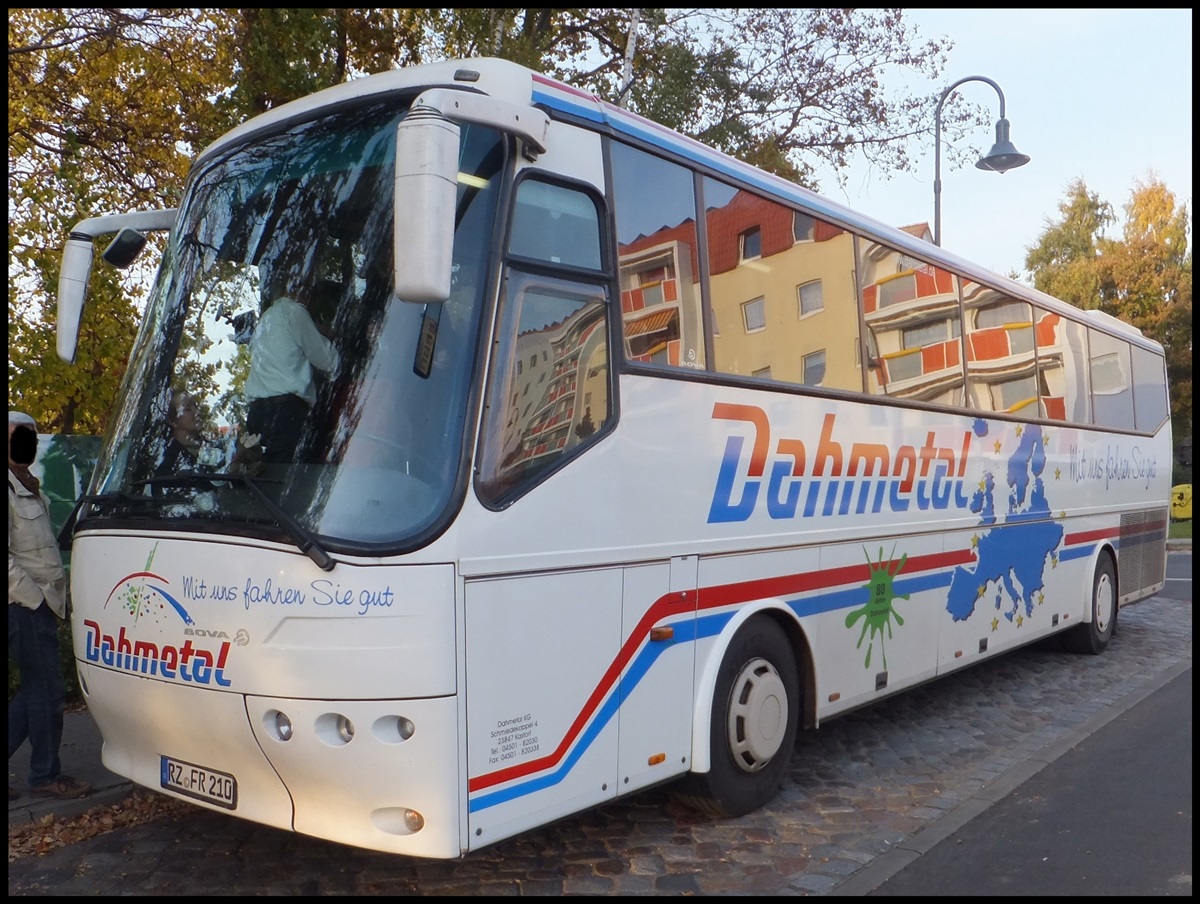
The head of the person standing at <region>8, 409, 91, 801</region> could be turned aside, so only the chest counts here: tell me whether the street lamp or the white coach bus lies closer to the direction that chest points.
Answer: the white coach bus

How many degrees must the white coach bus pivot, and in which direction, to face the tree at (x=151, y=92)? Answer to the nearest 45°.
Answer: approximately 90° to its right

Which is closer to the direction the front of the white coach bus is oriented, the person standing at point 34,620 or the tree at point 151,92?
the person standing

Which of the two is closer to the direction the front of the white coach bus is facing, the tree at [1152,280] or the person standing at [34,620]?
the person standing

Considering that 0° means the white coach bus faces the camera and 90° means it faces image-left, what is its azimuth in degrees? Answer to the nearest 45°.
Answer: approximately 45°

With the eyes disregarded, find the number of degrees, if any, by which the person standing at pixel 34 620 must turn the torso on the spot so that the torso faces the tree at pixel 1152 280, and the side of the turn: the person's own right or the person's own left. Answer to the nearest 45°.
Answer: approximately 90° to the person's own left

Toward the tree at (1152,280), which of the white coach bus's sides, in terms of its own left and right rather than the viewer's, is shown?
back

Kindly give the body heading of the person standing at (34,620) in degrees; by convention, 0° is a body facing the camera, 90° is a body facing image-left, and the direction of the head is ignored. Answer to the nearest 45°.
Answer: approximately 315°

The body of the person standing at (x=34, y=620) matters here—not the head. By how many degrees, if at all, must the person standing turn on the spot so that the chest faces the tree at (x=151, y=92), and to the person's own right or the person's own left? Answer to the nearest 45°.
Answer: approximately 135° to the person's own left
